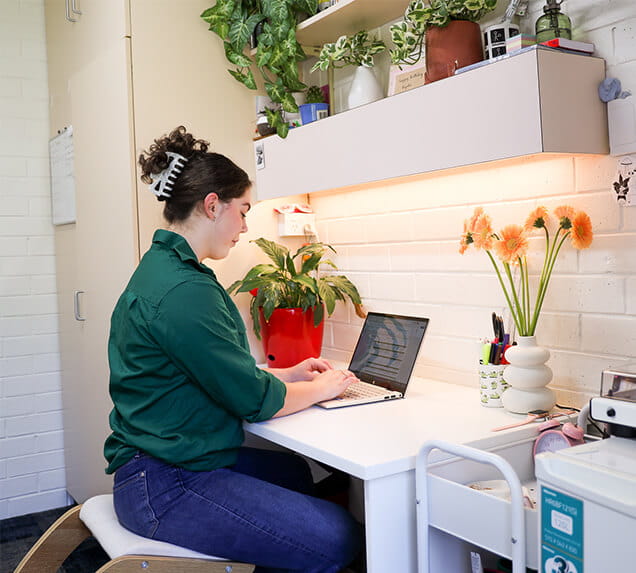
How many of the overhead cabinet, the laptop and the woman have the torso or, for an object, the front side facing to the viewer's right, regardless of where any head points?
1

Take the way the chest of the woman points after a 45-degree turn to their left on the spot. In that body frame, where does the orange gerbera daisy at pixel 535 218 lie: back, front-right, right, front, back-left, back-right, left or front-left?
front-right

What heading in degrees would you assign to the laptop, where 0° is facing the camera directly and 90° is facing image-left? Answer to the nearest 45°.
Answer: approximately 45°

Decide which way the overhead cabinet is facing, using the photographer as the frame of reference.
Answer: facing the viewer and to the left of the viewer

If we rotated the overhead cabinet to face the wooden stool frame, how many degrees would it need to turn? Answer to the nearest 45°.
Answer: approximately 45° to its right

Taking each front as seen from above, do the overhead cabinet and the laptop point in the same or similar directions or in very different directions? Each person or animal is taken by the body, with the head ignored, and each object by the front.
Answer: same or similar directions

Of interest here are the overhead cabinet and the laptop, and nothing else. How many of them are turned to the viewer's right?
0

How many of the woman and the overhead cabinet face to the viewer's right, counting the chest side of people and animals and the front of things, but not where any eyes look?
1

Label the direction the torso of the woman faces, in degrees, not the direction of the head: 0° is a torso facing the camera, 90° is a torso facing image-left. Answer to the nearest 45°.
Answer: approximately 270°
